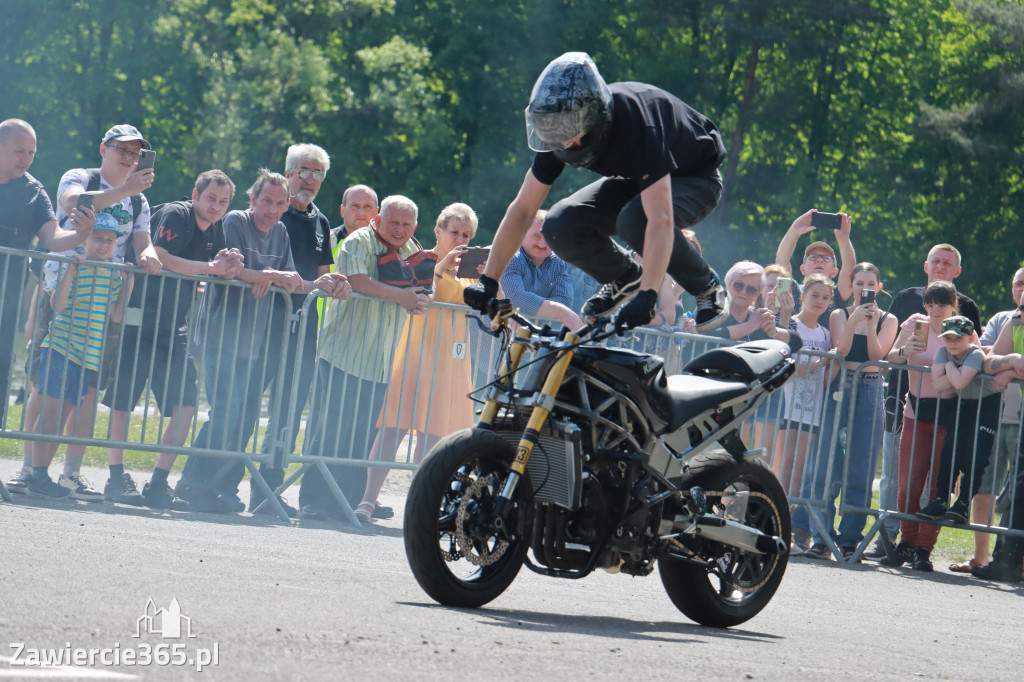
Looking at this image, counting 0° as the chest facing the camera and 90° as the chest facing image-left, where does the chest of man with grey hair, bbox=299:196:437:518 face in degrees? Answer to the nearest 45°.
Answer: approximately 315°

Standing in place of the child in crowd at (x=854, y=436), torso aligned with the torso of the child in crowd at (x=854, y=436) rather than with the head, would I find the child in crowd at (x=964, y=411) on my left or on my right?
on my left

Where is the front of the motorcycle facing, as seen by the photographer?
facing the viewer and to the left of the viewer

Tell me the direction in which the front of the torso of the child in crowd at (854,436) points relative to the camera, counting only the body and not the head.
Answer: toward the camera

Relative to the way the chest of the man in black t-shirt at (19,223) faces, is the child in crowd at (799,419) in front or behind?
in front

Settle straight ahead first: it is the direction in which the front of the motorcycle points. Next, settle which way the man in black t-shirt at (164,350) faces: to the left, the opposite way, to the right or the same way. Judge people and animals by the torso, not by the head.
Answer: to the left

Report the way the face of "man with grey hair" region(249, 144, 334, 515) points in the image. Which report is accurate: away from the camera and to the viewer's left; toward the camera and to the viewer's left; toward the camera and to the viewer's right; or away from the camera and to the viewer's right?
toward the camera and to the viewer's right

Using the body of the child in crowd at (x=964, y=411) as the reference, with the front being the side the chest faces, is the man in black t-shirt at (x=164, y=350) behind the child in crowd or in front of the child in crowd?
in front
